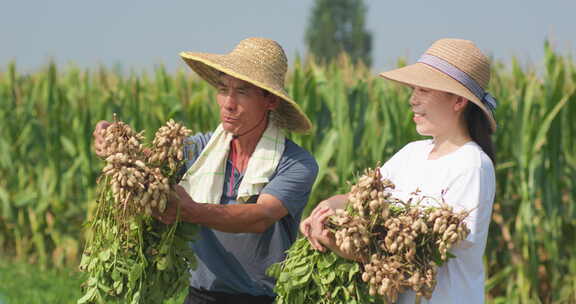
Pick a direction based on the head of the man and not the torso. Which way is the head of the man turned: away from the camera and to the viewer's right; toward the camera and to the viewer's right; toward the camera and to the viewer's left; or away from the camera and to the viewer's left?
toward the camera and to the viewer's left

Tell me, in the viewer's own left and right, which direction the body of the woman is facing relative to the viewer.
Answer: facing the viewer and to the left of the viewer

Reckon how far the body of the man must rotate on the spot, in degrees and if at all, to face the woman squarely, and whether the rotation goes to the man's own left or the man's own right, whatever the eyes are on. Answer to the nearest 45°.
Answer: approximately 90° to the man's own left

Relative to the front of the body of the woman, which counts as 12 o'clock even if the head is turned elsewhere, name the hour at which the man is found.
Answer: The man is roughly at 2 o'clock from the woman.

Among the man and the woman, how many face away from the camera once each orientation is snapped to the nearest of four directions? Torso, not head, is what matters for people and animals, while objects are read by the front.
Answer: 0
